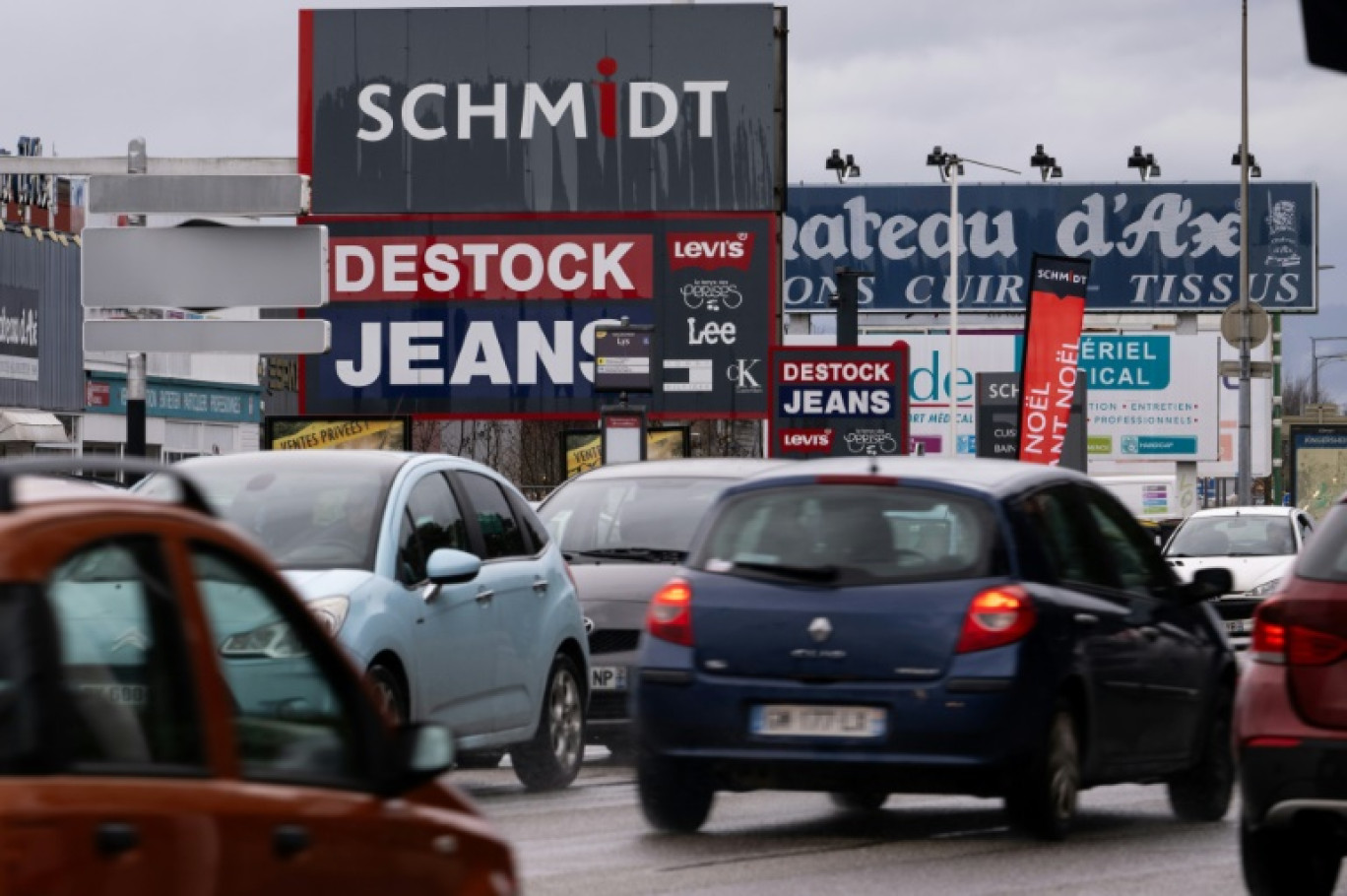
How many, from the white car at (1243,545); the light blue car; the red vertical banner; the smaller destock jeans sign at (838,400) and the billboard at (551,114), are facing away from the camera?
0

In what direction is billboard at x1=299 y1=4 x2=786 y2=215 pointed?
toward the camera

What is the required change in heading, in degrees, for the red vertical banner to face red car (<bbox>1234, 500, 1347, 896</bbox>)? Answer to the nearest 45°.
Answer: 0° — it already faces it

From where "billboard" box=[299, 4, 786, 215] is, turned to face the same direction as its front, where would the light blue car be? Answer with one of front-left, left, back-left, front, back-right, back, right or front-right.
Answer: front

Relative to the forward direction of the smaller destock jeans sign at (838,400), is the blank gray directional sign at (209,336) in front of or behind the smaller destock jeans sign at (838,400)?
in front

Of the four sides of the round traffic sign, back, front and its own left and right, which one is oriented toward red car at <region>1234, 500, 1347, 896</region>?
back

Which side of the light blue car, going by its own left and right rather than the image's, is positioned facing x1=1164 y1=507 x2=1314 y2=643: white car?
back

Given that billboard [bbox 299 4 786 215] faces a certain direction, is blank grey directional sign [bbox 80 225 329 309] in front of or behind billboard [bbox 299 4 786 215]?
in front

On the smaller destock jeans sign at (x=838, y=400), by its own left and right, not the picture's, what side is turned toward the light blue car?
front

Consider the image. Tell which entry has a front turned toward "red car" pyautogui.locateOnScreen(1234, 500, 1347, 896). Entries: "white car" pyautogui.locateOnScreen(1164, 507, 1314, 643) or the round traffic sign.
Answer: the white car

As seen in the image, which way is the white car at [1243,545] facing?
toward the camera

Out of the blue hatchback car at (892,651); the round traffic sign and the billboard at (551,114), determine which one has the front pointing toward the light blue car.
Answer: the billboard

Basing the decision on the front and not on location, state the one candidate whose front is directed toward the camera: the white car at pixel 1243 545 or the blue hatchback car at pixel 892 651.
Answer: the white car
